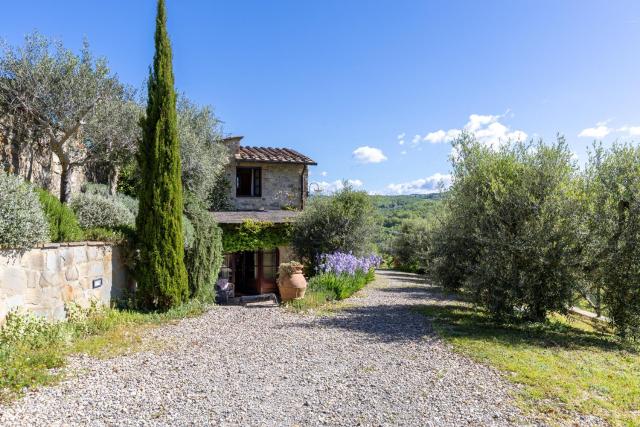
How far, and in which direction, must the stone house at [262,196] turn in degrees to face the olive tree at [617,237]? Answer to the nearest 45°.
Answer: approximately 45° to its left

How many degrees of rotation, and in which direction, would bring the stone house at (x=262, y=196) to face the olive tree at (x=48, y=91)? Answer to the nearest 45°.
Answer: approximately 45° to its right

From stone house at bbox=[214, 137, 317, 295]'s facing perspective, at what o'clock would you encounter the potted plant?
The potted plant is roughly at 12 o'clock from the stone house.

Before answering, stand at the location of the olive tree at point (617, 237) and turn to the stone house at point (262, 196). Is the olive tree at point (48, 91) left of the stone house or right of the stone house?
left

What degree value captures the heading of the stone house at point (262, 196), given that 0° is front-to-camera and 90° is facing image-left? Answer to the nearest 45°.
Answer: approximately 0°
